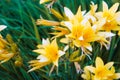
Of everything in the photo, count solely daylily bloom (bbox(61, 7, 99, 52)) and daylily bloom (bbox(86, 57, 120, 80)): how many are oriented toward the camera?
2

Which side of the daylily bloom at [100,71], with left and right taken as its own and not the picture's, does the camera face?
front

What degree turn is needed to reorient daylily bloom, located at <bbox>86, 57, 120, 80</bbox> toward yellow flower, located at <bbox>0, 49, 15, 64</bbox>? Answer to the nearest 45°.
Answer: approximately 90° to its right

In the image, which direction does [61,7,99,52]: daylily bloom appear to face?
toward the camera

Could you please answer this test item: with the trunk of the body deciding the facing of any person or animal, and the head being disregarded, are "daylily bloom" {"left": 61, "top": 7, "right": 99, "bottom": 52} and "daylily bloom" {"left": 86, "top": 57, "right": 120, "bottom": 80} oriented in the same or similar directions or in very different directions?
same or similar directions
